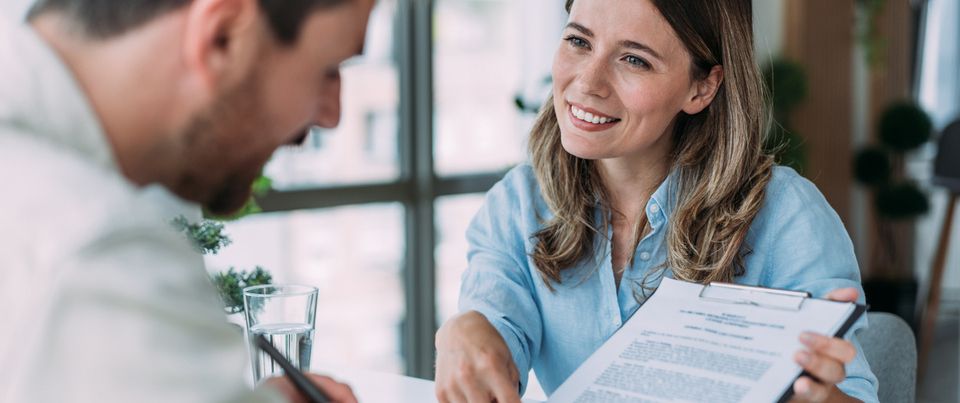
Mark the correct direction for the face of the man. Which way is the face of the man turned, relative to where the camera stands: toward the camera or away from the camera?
away from the camera

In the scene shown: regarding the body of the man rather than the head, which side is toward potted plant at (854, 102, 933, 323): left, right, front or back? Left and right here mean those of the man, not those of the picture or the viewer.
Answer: front

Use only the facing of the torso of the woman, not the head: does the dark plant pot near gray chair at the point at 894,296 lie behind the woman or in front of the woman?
behind

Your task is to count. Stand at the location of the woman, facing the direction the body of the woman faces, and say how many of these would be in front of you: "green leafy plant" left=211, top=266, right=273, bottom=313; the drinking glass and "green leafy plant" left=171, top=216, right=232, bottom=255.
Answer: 3

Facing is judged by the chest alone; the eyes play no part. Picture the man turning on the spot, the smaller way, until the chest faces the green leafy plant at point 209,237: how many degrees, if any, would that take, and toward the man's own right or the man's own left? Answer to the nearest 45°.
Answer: approximately 45° to the man's own left

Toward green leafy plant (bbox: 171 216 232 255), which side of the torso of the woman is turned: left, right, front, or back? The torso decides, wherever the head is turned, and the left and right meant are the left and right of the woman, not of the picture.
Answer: front

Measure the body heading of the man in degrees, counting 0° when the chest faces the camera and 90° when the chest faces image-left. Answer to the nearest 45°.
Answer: approximately 225°

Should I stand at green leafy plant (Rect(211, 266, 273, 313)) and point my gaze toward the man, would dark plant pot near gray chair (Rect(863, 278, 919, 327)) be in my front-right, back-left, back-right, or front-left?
back-left

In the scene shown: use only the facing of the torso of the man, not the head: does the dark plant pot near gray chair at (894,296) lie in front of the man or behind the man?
in front

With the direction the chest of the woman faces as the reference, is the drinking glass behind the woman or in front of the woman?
in front

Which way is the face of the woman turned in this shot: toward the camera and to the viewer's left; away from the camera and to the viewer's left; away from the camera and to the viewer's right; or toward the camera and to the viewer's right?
toward the camera and to the viewer's left

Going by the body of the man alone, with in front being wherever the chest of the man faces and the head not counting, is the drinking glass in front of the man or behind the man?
in front

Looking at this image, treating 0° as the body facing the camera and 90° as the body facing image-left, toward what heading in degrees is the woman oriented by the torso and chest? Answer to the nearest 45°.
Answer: approximately 45°
